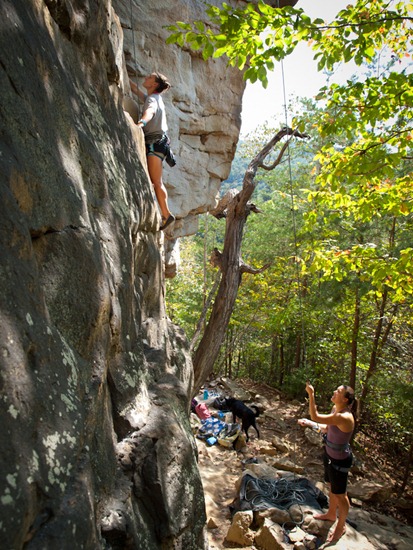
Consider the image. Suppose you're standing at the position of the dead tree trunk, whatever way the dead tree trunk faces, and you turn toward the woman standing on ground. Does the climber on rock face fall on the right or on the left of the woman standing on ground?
right

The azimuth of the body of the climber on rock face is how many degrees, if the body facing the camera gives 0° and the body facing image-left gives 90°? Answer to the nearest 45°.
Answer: approximately 90°

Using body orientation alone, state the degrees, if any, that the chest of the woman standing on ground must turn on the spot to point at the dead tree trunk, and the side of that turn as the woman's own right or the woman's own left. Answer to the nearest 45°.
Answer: approximately 45° to the woman's own right

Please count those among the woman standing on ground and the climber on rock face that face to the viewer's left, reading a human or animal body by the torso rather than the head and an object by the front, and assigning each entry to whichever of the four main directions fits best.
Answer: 2

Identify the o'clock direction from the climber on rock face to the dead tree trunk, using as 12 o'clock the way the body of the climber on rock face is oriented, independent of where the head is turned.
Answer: The dead tree trunk is roughly at 4 o'clock from the climber on rock face.

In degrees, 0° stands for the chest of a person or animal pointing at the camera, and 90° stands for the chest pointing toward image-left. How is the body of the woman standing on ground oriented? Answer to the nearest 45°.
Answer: approximately 90°
